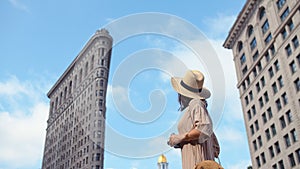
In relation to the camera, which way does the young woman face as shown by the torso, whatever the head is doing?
to the viewer's left
